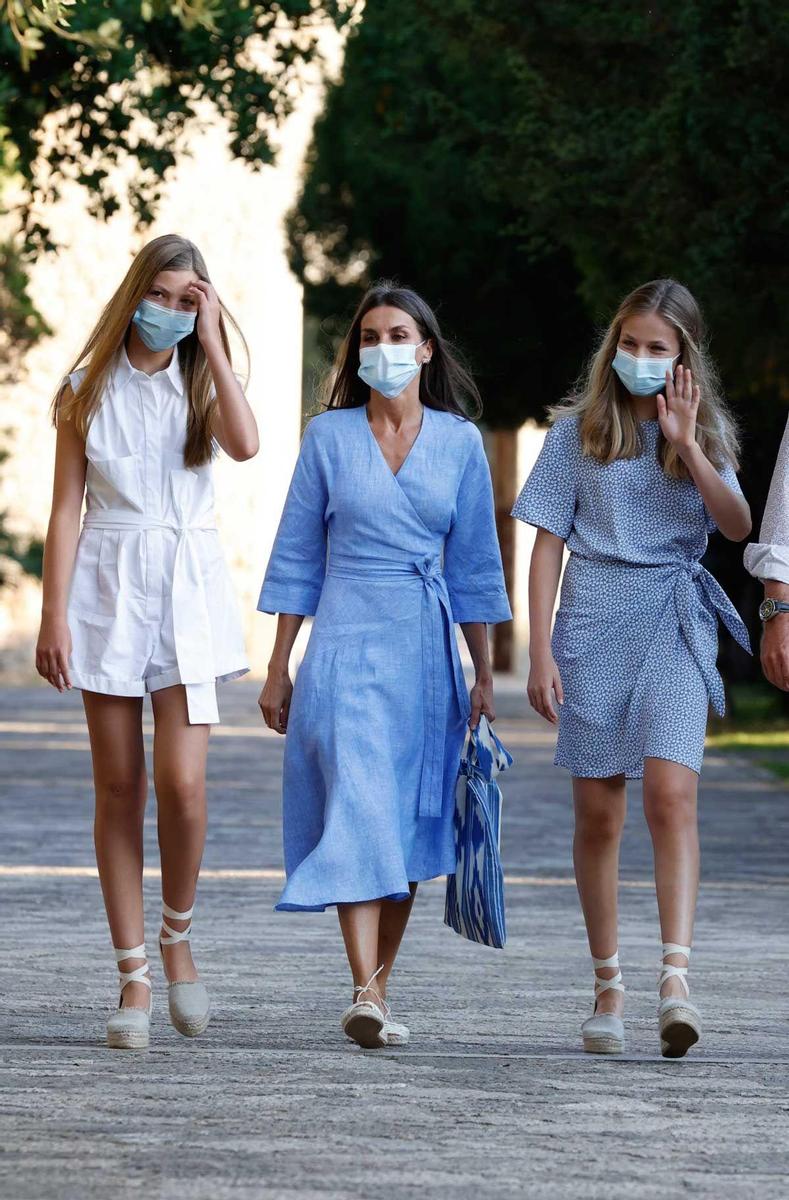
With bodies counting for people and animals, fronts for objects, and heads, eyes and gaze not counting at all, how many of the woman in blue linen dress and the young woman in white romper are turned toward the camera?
2

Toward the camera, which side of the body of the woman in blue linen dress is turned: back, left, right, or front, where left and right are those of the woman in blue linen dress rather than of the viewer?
front

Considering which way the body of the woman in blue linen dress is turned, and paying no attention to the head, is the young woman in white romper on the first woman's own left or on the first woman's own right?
on the first woman's own right

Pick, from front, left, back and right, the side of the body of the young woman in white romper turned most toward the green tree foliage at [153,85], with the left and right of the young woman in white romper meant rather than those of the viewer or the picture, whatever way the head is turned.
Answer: back

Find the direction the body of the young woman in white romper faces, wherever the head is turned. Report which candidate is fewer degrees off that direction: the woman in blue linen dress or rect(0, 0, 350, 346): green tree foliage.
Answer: the woman in blue linen dress

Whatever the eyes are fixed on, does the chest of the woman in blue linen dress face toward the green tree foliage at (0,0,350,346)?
no

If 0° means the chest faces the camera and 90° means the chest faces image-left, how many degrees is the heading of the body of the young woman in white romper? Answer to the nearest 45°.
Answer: approximately 0°

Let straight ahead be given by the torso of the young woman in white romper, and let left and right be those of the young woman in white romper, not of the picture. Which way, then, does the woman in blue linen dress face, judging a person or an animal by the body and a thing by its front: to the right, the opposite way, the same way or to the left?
the same way

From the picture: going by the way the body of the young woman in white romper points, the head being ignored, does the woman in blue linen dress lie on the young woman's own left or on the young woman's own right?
on the young woman's own left
